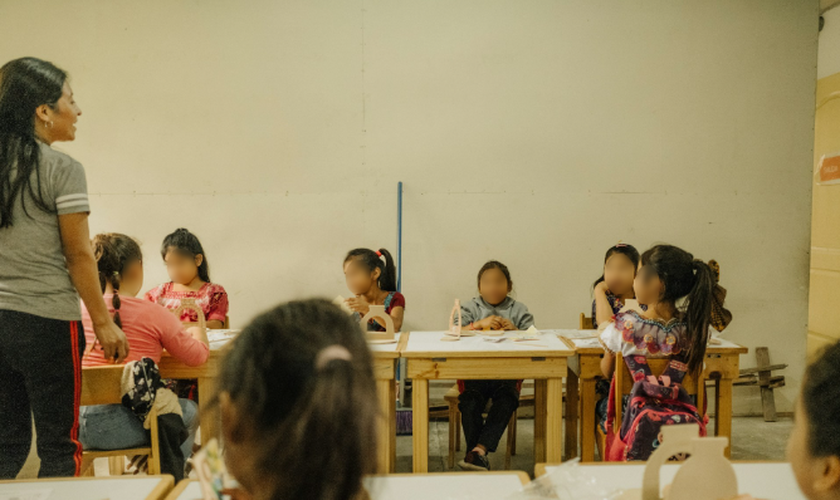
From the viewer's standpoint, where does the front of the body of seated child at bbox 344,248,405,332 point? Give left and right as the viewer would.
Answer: facing the viewer and to the left of the viewer

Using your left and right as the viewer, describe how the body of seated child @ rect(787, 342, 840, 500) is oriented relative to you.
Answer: facing away from the viewer and to the left of the viewer

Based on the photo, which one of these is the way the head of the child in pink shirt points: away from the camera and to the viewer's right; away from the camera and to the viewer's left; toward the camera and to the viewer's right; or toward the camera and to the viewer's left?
away from the camera and to the viewer's right

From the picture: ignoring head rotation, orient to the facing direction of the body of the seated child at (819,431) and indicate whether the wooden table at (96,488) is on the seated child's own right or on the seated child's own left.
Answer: on the seated child's own left

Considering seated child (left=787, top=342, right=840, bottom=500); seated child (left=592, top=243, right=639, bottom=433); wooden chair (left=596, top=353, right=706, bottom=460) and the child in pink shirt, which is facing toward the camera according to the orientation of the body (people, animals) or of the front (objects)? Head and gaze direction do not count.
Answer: seated child (left=592, top=243, right=639, bottom=433)

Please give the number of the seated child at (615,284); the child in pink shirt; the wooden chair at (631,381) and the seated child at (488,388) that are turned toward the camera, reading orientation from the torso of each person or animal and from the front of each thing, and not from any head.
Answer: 2

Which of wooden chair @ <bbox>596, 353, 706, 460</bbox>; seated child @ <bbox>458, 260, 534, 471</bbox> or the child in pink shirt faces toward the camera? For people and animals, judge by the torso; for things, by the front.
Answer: the seated child

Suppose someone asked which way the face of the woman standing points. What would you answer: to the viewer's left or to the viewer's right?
to the viewer's right

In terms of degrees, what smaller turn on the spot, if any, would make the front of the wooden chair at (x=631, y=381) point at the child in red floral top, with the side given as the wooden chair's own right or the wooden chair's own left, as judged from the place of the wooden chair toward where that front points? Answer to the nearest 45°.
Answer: approximately 45° to the wooden chair's own left

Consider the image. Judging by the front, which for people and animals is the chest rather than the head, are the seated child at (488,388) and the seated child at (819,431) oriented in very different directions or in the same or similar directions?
very different directions

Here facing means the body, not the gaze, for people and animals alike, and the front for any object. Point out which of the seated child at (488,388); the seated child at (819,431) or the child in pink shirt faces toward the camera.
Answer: the seated child at (488,388)

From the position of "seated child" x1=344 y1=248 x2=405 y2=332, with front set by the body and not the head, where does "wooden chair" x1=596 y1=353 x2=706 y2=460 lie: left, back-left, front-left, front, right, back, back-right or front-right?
left

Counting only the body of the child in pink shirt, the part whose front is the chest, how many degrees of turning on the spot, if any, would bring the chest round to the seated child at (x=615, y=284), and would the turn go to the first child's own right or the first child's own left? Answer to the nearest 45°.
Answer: approximately 45° to the first child's own right

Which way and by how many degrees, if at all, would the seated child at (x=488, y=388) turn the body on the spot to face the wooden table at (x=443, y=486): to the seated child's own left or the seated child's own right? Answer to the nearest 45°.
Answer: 0° — they already face it

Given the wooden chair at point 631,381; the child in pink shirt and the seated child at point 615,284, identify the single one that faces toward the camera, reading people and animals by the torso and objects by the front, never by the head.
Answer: the seated child
